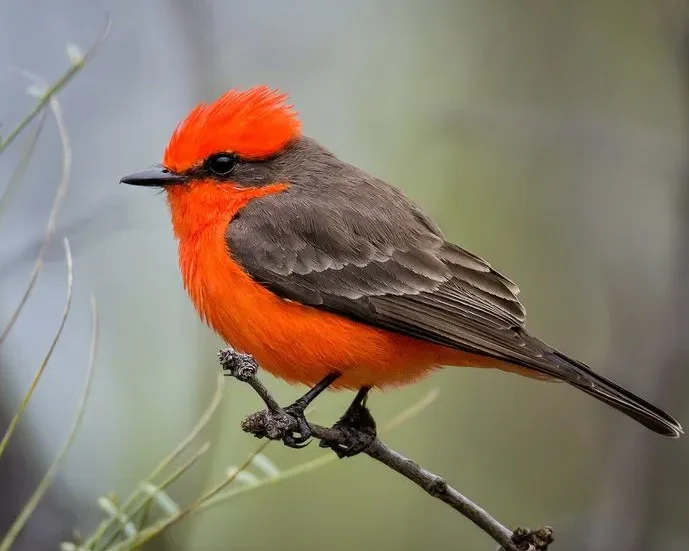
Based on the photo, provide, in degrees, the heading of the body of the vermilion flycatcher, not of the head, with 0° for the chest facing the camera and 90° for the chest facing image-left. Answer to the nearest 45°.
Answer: approximately 90°
